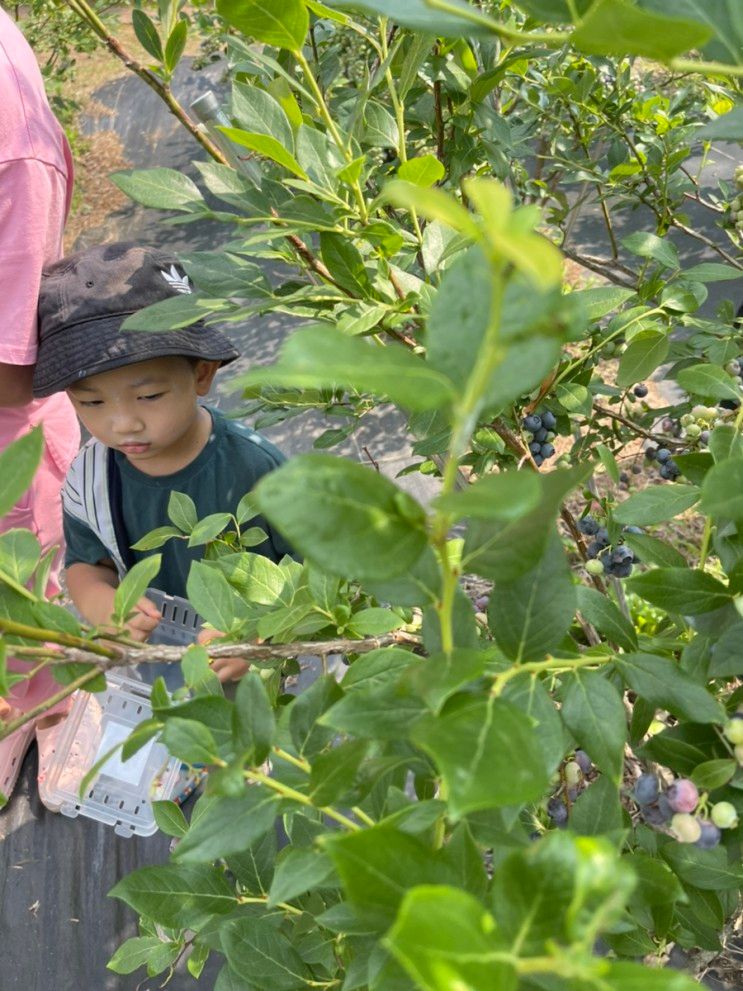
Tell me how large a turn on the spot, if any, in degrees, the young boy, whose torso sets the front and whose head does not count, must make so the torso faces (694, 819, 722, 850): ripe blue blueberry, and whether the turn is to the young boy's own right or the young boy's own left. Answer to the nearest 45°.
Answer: approximately 45° to the young boy's own left
